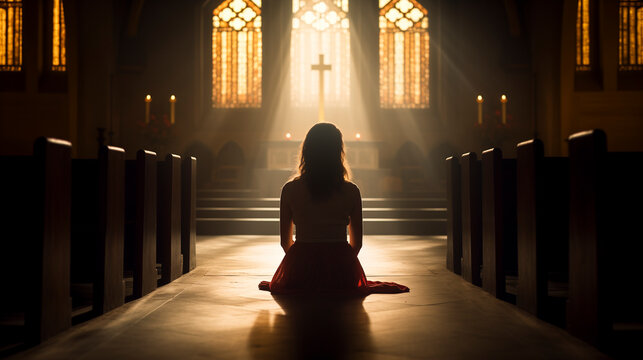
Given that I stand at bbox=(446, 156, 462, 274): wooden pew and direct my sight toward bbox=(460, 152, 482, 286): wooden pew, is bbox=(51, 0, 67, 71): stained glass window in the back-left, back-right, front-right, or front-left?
back-right

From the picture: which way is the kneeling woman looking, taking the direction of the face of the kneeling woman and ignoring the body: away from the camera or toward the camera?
away from the camera

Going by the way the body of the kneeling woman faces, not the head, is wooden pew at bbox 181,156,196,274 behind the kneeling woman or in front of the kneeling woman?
in front

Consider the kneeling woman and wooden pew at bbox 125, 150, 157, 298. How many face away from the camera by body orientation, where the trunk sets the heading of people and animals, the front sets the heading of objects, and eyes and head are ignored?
2

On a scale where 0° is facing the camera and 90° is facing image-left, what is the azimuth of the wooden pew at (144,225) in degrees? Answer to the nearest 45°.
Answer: approximately 180°

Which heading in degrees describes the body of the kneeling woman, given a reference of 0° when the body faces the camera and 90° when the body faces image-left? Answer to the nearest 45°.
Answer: approximately 180°

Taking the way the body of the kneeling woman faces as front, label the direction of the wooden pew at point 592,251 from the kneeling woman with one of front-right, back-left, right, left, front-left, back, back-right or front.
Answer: back-right

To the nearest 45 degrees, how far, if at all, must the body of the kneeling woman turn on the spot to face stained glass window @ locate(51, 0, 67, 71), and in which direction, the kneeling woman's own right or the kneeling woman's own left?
approximately 45° to the kneeling woman's own left

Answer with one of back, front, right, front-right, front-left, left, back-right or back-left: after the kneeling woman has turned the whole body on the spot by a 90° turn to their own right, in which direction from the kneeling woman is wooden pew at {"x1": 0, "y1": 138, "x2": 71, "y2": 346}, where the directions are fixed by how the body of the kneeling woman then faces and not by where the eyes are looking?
back-right

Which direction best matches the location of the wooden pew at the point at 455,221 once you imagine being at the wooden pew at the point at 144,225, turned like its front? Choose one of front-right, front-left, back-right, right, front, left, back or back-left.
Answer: right

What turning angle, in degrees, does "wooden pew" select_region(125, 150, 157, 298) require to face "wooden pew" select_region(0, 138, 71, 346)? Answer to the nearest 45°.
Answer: approximately 180°

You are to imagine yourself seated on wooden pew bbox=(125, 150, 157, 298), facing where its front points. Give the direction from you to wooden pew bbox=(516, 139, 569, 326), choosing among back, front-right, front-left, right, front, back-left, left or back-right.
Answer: back-right
